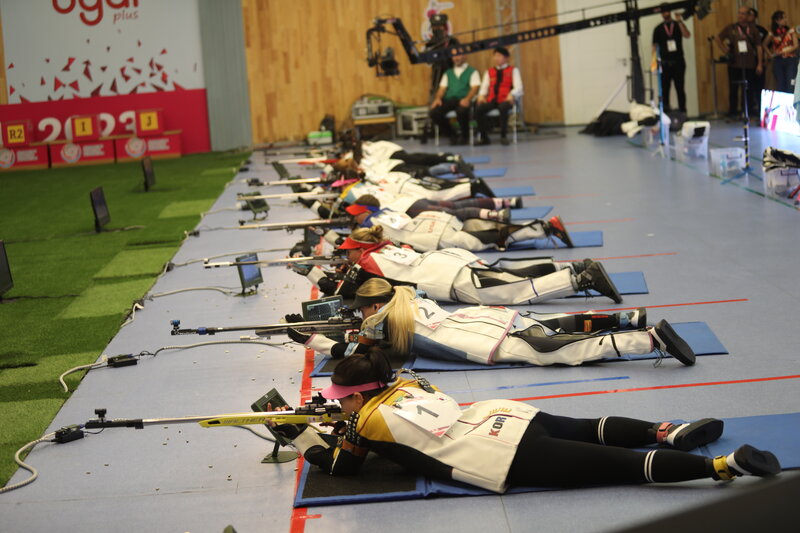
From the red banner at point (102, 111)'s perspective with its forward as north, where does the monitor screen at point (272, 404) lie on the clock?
The monitor screen is roughly at 12 o'clock from the red banner.

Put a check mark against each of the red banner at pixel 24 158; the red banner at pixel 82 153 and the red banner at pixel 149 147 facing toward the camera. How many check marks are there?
3

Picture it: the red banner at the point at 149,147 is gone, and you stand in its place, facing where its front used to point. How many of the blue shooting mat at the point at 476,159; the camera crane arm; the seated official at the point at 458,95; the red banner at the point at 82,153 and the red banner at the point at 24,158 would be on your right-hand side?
2

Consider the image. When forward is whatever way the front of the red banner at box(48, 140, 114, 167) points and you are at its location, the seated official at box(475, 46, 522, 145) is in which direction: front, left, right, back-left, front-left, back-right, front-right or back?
front-left

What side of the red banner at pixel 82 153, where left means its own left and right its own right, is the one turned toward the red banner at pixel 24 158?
right

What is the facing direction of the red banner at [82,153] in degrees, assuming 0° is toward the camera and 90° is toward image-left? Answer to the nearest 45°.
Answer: approximately 0°

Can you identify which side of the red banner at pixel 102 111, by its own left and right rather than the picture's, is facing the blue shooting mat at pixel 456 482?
front

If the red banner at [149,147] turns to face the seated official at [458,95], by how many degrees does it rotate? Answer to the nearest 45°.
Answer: approximately 45° to its left

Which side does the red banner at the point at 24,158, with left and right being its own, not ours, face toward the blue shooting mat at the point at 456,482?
front

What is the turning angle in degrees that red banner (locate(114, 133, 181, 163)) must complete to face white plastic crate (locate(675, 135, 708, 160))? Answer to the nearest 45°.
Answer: approximately 45° to its left
